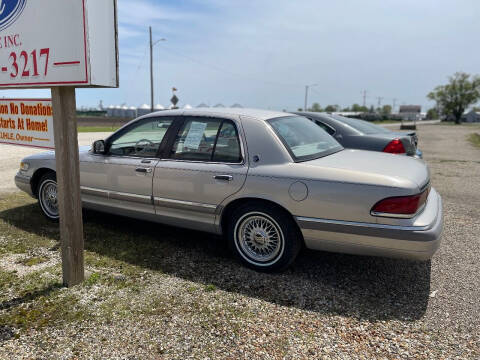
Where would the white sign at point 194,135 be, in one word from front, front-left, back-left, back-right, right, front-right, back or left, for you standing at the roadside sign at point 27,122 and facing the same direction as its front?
back-left

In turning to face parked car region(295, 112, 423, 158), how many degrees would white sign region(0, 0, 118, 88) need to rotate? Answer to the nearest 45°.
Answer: approximately 180°

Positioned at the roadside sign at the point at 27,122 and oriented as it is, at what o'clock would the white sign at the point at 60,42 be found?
The white sign is roughly at 10 o'clock from the roadside sign.

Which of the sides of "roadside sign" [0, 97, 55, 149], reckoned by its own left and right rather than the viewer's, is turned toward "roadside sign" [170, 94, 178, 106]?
back

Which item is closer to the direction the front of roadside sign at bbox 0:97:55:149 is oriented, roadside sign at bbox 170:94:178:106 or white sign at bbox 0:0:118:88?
the white sign

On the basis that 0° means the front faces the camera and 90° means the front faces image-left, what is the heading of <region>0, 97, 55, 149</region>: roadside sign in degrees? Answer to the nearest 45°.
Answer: approximately 45°

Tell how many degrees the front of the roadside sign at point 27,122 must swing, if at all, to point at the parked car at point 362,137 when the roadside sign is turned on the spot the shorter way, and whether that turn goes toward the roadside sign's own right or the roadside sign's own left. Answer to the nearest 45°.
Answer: approximately 135° to the roadside sign's own left

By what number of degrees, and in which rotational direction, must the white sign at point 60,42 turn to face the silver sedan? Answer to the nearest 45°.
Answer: approximately 135° to its left

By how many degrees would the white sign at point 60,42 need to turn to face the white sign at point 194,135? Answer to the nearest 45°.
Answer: approximately 180°
